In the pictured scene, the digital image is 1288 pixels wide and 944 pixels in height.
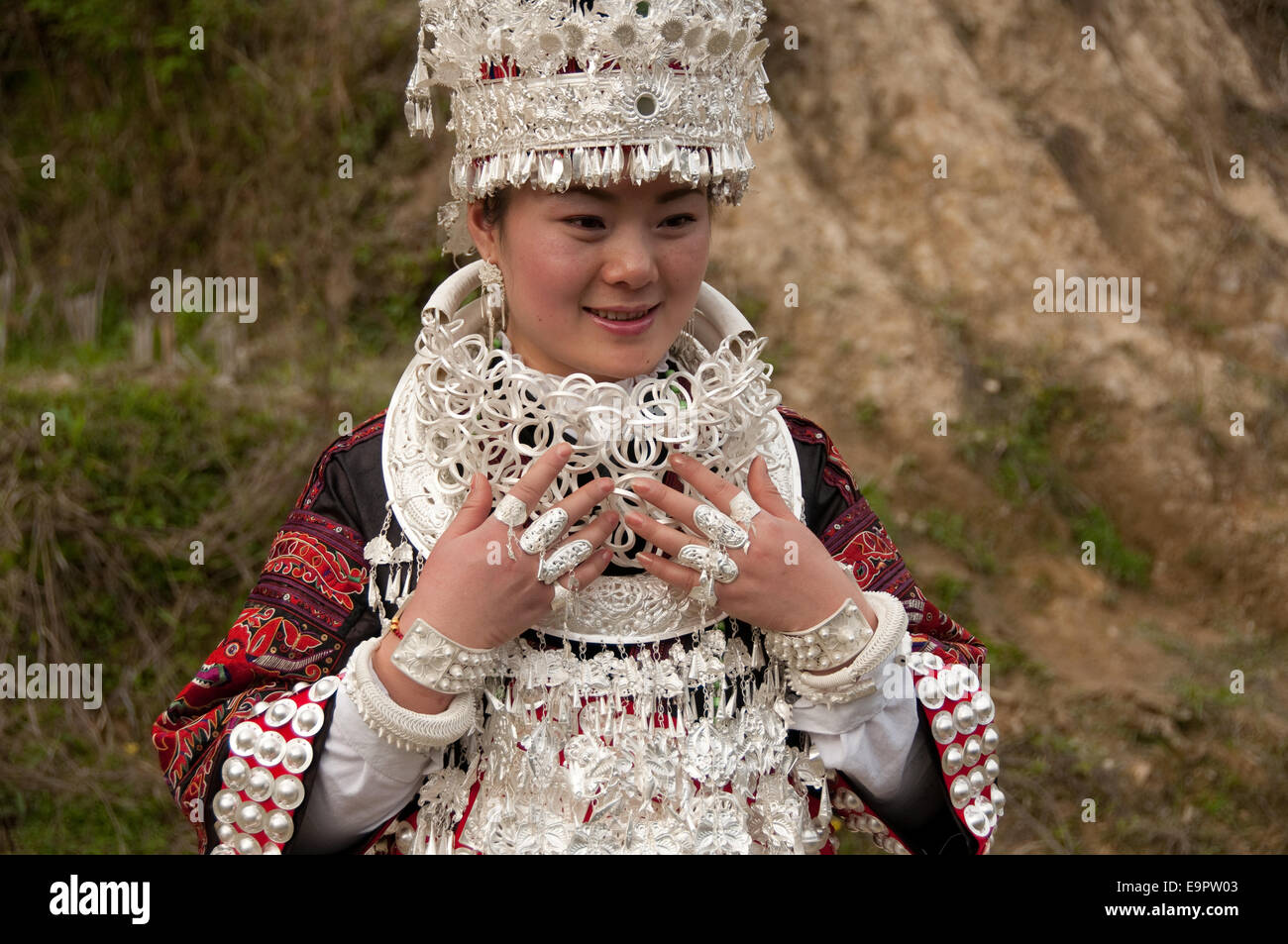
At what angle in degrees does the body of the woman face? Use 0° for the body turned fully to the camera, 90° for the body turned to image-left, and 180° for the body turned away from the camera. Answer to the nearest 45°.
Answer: approximately 0°

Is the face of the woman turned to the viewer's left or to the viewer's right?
to the viewer's right
